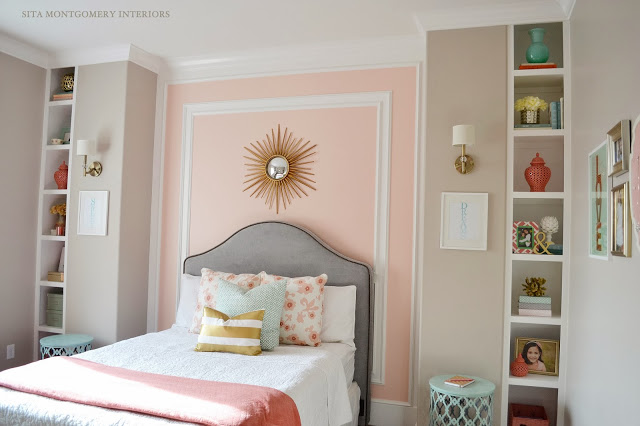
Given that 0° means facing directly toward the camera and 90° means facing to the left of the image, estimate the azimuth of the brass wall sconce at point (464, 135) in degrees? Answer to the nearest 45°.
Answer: approximately 0°

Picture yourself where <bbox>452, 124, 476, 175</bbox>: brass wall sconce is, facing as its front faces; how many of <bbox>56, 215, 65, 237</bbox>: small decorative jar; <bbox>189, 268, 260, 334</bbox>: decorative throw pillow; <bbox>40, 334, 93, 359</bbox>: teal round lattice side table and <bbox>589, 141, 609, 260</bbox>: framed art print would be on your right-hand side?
3

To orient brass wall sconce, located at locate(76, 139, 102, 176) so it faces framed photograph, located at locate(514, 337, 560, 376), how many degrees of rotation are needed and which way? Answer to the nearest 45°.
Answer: approximately 90° to its left

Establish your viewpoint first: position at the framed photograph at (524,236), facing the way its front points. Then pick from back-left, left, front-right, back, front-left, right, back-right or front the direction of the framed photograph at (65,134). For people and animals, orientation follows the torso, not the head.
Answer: right

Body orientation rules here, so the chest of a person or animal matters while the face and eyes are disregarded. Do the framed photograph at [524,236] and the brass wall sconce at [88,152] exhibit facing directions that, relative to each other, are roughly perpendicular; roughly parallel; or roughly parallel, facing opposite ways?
roughly parallel

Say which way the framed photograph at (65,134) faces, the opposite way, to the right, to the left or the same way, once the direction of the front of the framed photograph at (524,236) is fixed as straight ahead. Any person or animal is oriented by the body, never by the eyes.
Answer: the same way

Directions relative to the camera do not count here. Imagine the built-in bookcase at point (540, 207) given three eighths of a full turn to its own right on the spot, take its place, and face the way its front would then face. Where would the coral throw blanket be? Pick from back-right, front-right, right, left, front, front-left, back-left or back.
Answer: left

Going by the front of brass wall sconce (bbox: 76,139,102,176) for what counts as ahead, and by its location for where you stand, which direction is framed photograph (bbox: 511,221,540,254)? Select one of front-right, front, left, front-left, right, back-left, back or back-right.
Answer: left

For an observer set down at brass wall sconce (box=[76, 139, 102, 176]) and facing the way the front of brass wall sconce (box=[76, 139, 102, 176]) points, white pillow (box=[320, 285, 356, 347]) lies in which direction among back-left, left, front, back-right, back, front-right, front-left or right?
left

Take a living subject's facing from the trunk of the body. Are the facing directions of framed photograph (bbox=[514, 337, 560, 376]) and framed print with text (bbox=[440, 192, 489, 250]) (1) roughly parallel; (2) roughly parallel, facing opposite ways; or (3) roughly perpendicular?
roughly parallel

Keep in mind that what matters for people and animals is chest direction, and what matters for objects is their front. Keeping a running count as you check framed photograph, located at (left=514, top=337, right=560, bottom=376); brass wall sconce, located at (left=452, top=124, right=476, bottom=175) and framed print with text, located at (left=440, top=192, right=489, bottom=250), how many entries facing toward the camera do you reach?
3

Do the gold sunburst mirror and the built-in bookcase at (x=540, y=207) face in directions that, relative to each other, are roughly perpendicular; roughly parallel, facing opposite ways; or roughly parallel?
roughly parallel

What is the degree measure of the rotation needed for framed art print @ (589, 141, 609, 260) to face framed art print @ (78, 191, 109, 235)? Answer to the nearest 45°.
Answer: approximately 45° to its right

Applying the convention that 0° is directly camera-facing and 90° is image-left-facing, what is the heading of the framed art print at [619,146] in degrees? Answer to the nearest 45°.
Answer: approximately 45°

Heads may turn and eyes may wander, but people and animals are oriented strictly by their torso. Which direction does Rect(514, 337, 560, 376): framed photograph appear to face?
toward the camera
